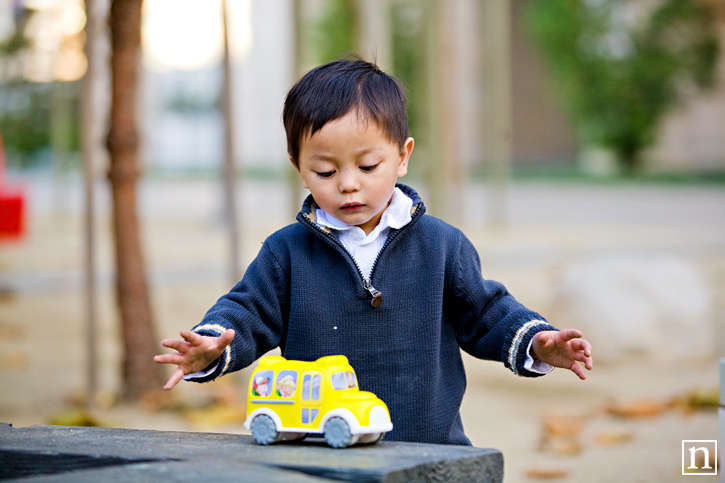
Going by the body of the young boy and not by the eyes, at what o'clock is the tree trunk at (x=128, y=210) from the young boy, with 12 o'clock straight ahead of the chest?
The tree trunk is roughly at 5 o'clock from the young boy.

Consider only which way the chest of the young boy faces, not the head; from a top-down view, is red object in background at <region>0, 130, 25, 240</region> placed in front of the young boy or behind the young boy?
behind

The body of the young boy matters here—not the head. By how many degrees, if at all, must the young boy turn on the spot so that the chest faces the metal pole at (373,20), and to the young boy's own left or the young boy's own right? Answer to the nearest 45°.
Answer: approximately 180°

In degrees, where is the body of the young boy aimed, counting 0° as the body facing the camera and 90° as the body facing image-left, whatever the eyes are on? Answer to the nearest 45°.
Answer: approximately 0°

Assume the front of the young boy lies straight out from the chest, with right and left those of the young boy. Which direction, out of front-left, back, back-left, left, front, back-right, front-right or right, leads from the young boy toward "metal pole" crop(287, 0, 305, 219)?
back

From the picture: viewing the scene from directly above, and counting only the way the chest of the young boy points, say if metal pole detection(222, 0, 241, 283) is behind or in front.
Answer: behind
